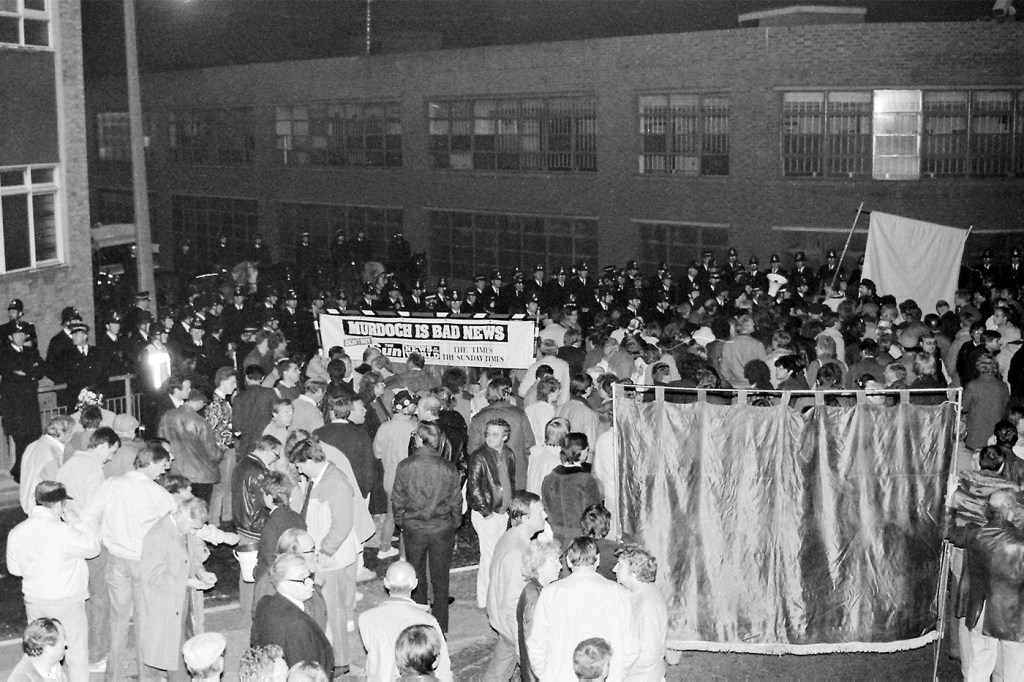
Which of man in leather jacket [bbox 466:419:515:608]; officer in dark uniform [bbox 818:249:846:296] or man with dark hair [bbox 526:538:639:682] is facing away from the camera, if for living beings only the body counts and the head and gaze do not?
the man with dark hair

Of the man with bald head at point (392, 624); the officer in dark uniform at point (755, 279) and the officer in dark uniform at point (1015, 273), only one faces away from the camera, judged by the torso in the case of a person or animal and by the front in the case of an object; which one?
the man with bald head

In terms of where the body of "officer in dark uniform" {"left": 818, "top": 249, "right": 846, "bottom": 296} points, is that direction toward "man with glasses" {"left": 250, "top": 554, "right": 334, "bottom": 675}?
yes

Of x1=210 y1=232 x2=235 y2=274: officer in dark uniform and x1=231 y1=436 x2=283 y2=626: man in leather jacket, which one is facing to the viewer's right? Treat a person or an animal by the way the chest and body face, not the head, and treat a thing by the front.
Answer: the man in leather jacket

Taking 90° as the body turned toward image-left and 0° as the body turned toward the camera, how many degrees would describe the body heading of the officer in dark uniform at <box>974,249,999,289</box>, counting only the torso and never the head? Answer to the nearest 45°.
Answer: approximately 0°

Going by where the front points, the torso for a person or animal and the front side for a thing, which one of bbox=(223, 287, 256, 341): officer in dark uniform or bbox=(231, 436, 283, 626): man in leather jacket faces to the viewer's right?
the man in leather jacket

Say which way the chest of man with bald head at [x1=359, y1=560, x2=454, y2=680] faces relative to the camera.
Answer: away from the camera

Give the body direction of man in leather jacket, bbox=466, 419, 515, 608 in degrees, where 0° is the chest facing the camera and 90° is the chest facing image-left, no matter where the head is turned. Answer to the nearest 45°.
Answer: approximately 315°

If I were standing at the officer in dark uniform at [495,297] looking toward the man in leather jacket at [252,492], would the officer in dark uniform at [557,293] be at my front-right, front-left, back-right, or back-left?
back-left

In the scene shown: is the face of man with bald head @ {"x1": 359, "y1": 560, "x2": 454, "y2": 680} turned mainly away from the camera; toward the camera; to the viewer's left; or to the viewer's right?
away from the camera

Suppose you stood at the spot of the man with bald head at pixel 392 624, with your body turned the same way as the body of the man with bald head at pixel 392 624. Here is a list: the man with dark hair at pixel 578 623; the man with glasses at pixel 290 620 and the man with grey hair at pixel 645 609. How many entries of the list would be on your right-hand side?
2

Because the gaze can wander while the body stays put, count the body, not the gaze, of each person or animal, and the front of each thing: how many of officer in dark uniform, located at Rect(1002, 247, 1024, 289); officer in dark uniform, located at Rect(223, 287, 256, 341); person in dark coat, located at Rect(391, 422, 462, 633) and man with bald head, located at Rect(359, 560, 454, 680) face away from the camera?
2

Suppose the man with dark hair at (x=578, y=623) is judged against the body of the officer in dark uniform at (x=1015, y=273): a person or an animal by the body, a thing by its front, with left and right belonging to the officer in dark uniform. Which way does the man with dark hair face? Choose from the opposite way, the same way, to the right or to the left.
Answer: the opposite way
